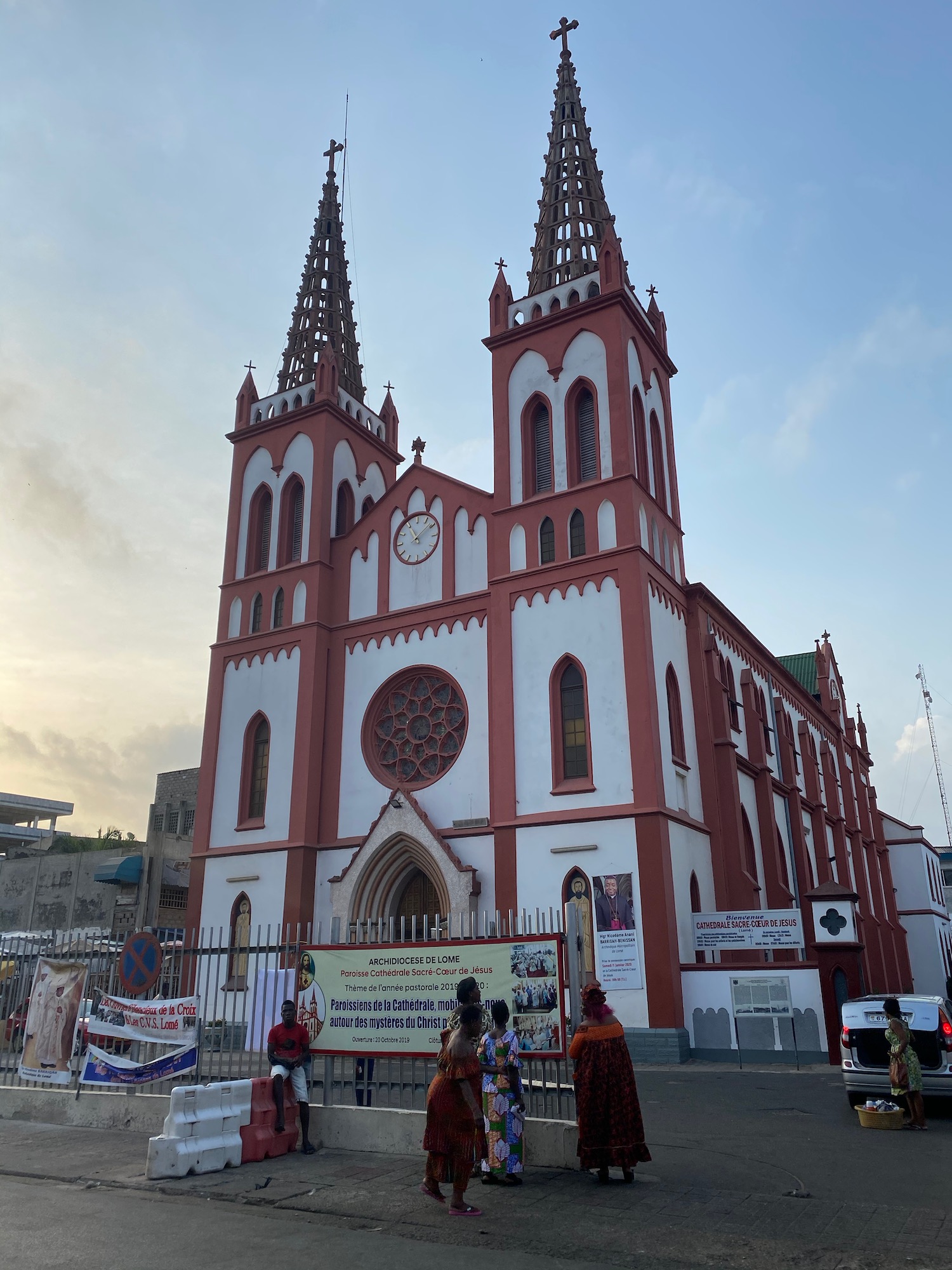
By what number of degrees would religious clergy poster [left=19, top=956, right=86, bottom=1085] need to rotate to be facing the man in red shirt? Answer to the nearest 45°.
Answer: approximately 45° to its left

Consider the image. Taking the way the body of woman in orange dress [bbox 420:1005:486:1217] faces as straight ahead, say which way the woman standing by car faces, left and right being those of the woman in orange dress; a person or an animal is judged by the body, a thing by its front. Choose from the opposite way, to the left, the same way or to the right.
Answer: the opposite way

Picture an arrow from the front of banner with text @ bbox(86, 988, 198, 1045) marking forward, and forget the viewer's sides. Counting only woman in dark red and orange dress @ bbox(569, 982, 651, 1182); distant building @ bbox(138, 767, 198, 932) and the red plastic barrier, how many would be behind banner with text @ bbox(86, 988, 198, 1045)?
1

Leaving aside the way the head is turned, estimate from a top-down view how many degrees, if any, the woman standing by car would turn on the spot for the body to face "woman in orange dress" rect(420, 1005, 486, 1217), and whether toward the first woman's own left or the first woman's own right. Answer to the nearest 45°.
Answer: approximately 45° to the first woman's own left

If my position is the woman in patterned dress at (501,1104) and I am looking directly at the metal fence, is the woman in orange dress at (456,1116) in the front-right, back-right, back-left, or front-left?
back-left

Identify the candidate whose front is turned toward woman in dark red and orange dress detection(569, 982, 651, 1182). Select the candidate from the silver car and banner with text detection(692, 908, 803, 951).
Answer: the banner with text

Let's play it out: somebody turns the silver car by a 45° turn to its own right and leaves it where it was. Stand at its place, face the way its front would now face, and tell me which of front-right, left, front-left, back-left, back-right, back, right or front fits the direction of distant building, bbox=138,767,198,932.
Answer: left

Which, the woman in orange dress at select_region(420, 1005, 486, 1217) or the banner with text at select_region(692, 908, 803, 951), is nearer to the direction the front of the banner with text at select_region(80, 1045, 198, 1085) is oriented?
the woman in orange dress

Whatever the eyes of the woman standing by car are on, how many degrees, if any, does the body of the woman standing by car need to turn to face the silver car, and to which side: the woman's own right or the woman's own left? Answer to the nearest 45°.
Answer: approximately 90° to the woman's own right

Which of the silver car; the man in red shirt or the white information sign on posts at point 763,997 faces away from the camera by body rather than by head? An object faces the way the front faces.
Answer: the silver car

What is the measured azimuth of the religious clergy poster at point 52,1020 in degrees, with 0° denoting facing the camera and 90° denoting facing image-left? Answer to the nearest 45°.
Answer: approximately 0°

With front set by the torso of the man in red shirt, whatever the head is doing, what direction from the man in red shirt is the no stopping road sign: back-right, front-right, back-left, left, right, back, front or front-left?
back-right
